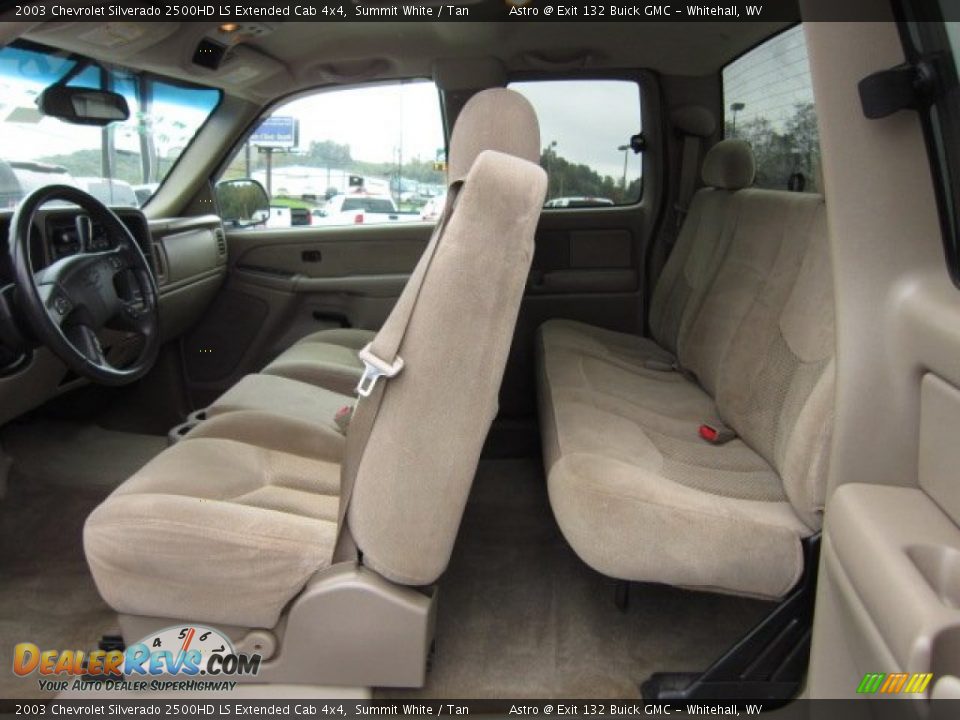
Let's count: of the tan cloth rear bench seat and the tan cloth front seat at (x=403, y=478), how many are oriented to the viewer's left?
2

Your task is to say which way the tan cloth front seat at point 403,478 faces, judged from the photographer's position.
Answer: facing to the left of the viewer

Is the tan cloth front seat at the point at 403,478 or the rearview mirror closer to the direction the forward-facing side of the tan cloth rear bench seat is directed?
the rearview mirror

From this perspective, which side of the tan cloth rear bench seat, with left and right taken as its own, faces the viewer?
left

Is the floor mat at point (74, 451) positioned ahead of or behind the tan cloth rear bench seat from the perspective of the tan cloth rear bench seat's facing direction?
ahead
